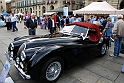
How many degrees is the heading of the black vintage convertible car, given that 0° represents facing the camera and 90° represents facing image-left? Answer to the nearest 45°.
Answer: approximately 45°
